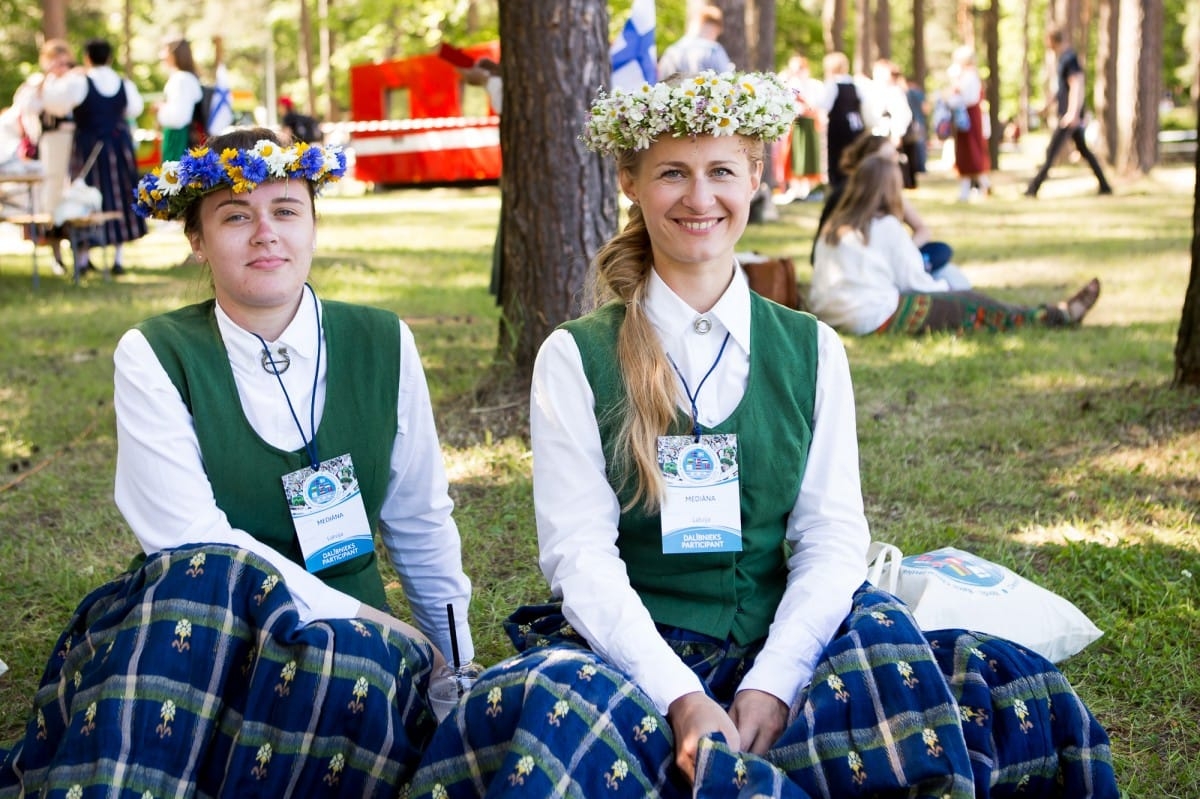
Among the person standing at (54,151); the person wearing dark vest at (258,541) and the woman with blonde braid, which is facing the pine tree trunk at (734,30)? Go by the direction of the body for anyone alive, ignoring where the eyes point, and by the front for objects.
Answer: the person standing

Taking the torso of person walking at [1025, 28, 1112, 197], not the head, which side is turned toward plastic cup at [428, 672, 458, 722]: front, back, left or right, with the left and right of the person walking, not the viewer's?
left

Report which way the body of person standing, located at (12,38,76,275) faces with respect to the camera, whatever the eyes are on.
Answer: to the viewer's right

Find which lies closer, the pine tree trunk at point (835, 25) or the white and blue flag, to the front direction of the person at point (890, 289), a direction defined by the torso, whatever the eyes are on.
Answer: the pine tree trunk

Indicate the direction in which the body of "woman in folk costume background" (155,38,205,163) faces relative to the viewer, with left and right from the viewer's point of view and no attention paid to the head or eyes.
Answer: facing to the left of the viewer

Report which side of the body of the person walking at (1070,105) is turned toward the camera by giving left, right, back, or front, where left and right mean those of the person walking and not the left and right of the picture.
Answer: left

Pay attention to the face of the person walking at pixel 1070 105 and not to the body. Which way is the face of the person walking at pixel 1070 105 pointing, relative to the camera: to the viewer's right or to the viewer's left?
to the viewer's left

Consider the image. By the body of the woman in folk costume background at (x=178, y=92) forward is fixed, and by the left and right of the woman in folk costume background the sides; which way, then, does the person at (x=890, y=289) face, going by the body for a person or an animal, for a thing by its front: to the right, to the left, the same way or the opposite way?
the opposite way

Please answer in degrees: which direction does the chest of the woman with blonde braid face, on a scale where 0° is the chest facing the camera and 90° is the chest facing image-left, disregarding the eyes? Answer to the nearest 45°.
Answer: approximately 0°

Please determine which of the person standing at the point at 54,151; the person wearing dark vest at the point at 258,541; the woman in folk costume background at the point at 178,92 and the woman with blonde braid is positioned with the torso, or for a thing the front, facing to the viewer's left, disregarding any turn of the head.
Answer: the woman in folk costume background
